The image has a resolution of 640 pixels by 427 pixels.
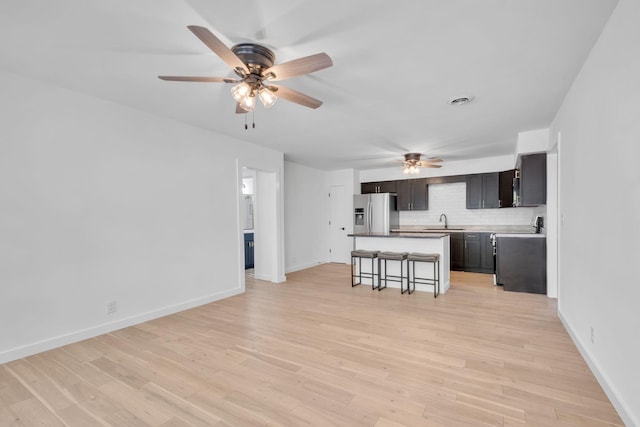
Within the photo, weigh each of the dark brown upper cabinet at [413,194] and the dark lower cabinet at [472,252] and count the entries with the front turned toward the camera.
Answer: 2

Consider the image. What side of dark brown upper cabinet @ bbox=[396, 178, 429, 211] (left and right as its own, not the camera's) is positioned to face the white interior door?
right

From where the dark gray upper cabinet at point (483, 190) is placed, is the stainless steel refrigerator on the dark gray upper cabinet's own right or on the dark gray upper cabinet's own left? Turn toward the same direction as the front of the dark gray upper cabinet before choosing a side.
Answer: on the dark gray upper cabinet's own right

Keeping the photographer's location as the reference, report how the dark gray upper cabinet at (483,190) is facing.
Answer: facing the viewer

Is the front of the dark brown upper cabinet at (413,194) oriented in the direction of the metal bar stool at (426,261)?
yes

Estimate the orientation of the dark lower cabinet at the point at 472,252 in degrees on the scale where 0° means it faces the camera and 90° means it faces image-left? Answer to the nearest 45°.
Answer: approximately 0°

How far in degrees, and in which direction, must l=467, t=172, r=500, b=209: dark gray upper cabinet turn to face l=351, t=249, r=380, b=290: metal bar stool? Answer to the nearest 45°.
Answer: approximately 45° to its right

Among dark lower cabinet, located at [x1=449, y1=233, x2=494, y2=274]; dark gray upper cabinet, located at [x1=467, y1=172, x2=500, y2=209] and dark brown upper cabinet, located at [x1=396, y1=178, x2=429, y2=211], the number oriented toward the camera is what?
3

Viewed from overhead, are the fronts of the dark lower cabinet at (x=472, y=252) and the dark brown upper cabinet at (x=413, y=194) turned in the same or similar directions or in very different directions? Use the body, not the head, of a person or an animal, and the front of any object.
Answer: same or similar directions

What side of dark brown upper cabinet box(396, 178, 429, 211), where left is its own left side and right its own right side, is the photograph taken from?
front

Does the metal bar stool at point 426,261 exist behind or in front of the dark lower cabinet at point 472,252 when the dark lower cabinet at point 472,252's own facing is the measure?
in front

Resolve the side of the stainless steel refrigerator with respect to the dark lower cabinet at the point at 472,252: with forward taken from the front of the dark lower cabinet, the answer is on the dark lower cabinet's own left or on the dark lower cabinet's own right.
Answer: on the dark lower cabinet's own right

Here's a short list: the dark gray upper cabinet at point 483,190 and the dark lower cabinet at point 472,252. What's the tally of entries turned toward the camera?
2

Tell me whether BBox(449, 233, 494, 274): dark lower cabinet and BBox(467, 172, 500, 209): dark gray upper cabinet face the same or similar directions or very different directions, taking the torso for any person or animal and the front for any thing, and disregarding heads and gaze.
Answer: same or similar directions

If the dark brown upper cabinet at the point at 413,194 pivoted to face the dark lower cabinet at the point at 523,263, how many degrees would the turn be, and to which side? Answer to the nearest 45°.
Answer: approximately 45° to its left
